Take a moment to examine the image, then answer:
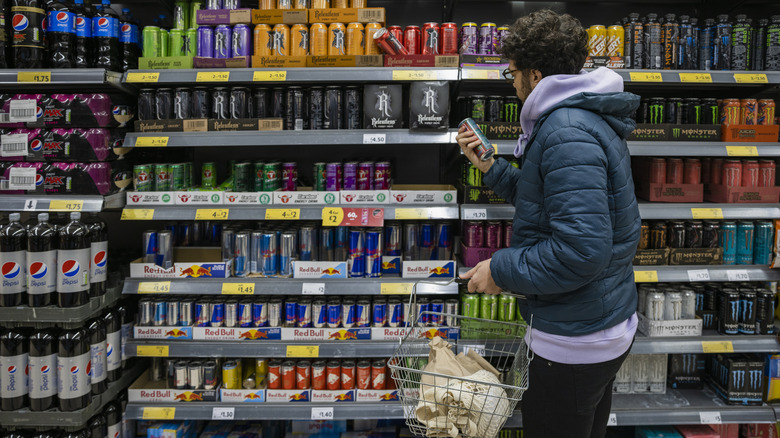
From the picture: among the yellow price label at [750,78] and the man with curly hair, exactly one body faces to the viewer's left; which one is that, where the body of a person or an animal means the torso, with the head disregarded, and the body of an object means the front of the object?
the man with curly hair

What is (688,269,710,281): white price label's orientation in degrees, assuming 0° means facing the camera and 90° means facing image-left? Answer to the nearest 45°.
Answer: approximately 0°

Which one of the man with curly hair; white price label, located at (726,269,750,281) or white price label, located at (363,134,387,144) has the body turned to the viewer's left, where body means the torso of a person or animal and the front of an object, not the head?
the man with curly hair
